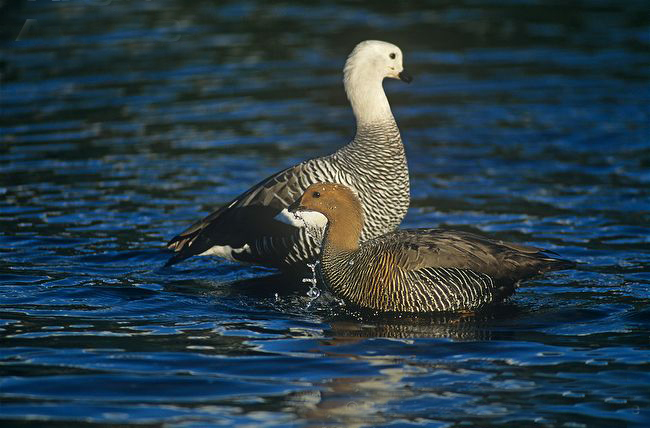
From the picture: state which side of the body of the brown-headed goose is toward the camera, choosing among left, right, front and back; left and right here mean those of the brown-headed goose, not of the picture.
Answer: left

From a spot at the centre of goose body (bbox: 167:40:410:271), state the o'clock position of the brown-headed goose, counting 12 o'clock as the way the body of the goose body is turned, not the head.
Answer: The brown-headed goose is roughly at 2 o'clock from the goose body.

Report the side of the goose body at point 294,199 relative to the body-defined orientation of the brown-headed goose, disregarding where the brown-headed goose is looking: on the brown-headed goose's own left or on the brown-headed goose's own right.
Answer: on the brown-headed goose's own right

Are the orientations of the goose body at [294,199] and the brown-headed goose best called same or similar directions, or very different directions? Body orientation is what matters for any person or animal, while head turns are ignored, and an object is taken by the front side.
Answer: very different directions

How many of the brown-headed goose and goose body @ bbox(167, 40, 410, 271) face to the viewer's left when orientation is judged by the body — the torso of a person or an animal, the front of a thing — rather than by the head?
1

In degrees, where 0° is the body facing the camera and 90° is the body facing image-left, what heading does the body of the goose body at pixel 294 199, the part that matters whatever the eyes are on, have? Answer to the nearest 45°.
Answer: approximately 270°
